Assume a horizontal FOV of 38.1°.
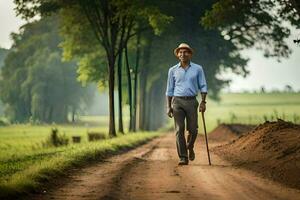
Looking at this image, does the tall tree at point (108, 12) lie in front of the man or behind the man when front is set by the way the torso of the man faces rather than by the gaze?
behind

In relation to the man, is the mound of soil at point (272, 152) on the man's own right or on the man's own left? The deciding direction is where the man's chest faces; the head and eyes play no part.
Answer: on the man's own left

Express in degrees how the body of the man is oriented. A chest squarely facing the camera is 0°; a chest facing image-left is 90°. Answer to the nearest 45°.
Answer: approximately 0°

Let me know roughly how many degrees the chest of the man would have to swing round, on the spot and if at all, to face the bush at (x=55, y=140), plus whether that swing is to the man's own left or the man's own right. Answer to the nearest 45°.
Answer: approximately 135° to the man's own right
